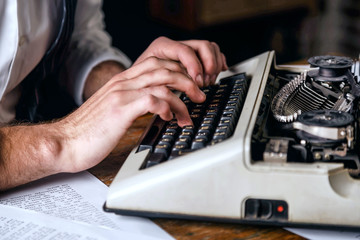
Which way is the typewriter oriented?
to the viewer's left
